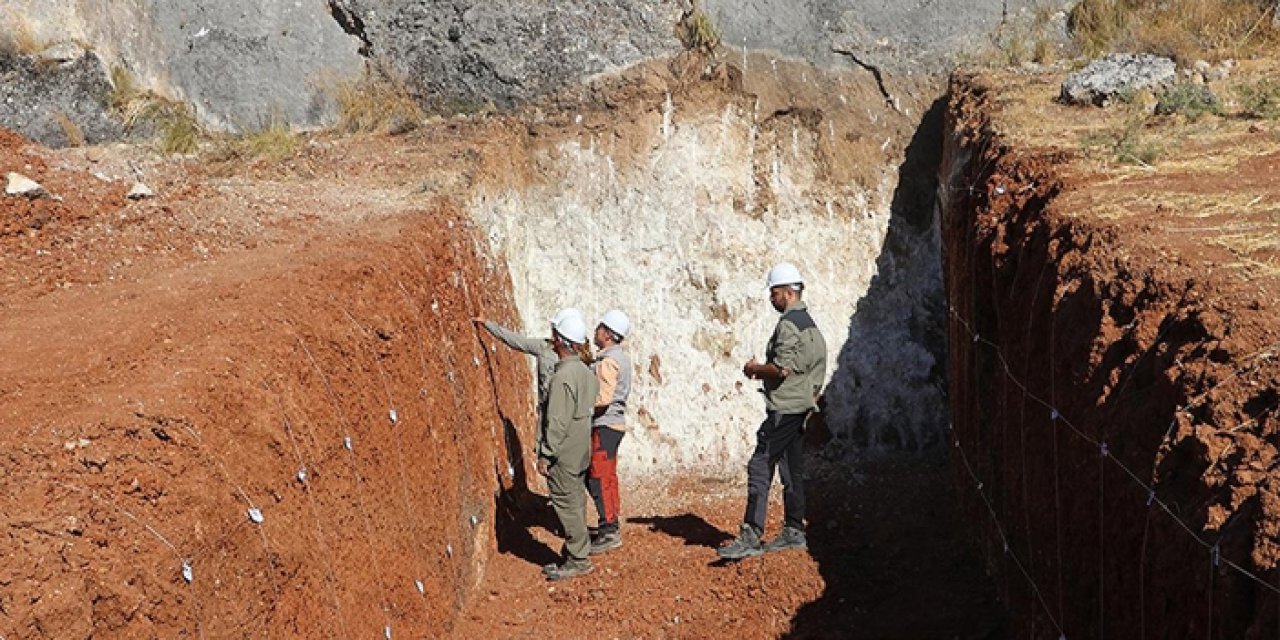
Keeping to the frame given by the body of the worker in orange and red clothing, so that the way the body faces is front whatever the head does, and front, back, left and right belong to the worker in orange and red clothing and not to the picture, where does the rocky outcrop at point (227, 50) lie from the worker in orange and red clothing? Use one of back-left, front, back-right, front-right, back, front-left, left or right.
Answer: front-right

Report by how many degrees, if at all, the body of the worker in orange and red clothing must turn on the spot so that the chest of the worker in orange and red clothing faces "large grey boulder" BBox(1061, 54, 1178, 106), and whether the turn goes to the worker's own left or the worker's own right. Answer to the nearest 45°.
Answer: approximately 180°

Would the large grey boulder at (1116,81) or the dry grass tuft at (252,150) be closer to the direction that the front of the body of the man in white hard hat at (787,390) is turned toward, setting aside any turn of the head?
the dry grass tuft

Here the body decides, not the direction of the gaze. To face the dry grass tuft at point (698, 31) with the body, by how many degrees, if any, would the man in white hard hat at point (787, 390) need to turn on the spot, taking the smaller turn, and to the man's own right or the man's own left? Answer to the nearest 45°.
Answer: approximately 90° to the man's own right

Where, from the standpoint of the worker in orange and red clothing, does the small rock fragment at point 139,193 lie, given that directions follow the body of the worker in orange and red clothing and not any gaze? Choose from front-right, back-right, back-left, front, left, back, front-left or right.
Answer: front

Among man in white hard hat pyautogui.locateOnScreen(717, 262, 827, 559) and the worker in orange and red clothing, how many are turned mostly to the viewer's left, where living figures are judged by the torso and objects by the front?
2

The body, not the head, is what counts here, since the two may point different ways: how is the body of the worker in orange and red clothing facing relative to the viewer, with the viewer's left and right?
facing to the left of the viewer

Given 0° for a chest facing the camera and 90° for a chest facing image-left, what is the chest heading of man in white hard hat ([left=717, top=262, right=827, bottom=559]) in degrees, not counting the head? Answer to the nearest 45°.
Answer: approximately 90°

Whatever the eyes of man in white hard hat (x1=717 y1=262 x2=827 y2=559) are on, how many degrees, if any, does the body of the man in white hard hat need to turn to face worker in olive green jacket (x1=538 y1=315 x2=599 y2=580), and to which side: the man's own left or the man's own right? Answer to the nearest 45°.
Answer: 0° — they already face them

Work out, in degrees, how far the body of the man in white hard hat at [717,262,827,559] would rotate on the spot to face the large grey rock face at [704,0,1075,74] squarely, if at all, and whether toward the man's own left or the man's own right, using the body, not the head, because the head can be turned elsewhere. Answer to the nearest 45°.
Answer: approximately 90° to the man's own right

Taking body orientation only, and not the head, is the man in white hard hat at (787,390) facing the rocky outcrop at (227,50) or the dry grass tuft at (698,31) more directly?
the rocky outcrop

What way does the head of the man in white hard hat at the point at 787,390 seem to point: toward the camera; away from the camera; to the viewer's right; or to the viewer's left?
to the viewer's left
